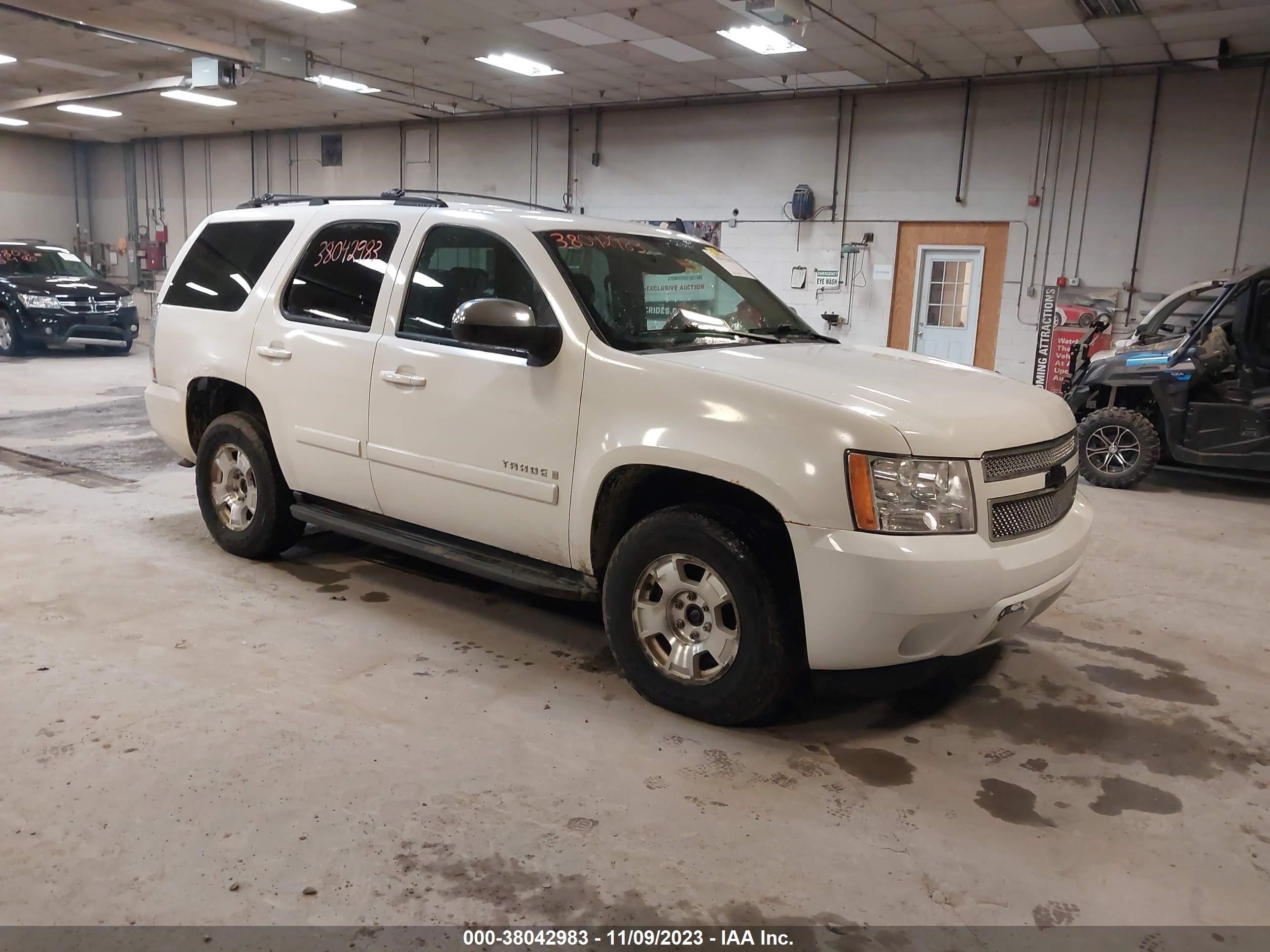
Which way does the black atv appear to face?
to the viewer's left

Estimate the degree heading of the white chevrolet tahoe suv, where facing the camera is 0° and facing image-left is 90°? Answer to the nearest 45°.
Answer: approximately 315°

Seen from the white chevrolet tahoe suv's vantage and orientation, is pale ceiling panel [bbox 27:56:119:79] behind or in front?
behind

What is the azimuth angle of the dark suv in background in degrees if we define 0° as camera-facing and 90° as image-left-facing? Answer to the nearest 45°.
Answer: approximately 315°

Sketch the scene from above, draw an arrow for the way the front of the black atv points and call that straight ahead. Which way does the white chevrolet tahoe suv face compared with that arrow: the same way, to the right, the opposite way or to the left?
the opposite way

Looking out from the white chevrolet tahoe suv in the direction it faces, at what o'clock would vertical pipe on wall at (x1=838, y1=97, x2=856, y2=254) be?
The vertical pipe on wall is roughly at 8 o'clock from the white chevrolet tahoe suv.

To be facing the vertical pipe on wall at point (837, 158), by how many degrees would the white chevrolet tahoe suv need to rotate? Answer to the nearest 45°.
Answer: approximately 135° to its left

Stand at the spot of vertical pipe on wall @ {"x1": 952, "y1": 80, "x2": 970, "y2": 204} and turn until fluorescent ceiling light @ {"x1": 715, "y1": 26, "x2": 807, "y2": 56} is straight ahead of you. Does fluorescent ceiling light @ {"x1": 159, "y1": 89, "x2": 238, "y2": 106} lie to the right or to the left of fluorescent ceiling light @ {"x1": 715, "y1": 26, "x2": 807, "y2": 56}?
right

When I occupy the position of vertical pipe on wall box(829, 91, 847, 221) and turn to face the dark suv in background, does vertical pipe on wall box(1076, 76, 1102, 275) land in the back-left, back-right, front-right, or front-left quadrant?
back-left
